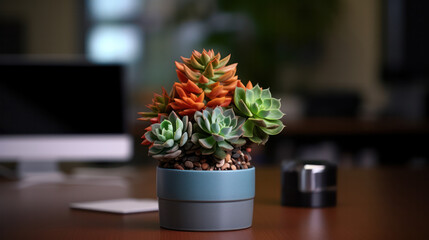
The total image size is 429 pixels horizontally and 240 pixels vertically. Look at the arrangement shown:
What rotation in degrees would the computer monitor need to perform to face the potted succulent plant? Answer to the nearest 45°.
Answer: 0° — it already faces it

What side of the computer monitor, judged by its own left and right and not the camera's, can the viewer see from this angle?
front

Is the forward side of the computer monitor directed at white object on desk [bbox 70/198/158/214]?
yes

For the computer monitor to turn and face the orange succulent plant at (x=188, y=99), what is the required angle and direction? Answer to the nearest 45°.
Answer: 0° — it already faces it
